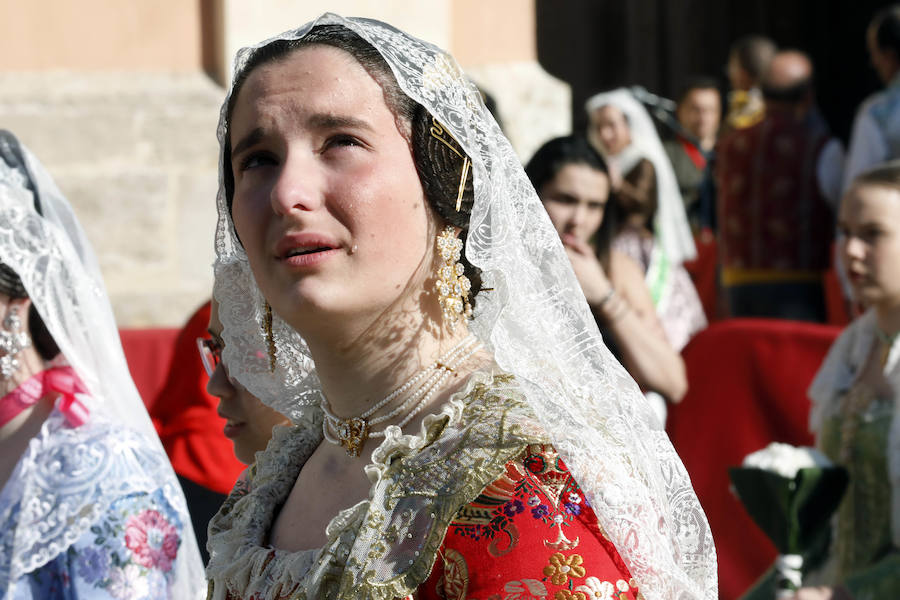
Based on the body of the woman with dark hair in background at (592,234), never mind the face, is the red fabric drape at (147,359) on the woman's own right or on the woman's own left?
on the woman's own right

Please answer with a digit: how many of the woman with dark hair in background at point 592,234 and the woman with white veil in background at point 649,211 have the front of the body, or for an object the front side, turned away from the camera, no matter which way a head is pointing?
0

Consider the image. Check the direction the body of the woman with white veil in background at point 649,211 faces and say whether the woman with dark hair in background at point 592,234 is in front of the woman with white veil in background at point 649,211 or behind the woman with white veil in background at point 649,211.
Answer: in front

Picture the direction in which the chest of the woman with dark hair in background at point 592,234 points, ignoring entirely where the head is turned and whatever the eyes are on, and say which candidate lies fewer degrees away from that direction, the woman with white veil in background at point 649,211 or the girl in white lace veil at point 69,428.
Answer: the girl in white lace veil

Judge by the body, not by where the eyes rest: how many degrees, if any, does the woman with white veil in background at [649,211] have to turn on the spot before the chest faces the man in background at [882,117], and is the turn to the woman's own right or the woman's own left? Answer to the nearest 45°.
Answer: approximately 135° to the woman's own left

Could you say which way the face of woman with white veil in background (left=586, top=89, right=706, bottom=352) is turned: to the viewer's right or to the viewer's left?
to the viewer's left

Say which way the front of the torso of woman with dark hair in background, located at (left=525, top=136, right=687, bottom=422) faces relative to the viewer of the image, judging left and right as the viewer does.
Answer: facing the viewer and to the left of the viewer

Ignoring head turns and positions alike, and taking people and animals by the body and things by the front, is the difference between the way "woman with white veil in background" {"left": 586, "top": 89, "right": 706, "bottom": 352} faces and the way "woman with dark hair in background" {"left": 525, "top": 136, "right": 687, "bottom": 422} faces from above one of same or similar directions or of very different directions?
same or similar directions

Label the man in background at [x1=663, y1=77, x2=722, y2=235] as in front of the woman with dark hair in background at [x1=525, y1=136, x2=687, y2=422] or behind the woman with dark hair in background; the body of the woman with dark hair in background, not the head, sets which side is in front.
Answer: behind

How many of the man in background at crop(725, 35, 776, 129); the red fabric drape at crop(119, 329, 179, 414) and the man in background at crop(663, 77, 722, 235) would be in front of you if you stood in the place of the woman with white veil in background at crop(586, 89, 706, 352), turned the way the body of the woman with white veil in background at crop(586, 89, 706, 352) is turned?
1

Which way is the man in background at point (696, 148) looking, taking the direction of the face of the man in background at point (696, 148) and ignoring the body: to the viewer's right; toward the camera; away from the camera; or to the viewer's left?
toward the camera

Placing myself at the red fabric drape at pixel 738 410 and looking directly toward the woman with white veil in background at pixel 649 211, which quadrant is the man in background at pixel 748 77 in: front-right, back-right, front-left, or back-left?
front-right

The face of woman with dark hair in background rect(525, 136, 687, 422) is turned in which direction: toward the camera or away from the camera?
toward the camera

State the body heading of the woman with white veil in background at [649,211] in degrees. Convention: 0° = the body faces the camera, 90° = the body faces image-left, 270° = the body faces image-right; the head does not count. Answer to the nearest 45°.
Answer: approximately 45°
